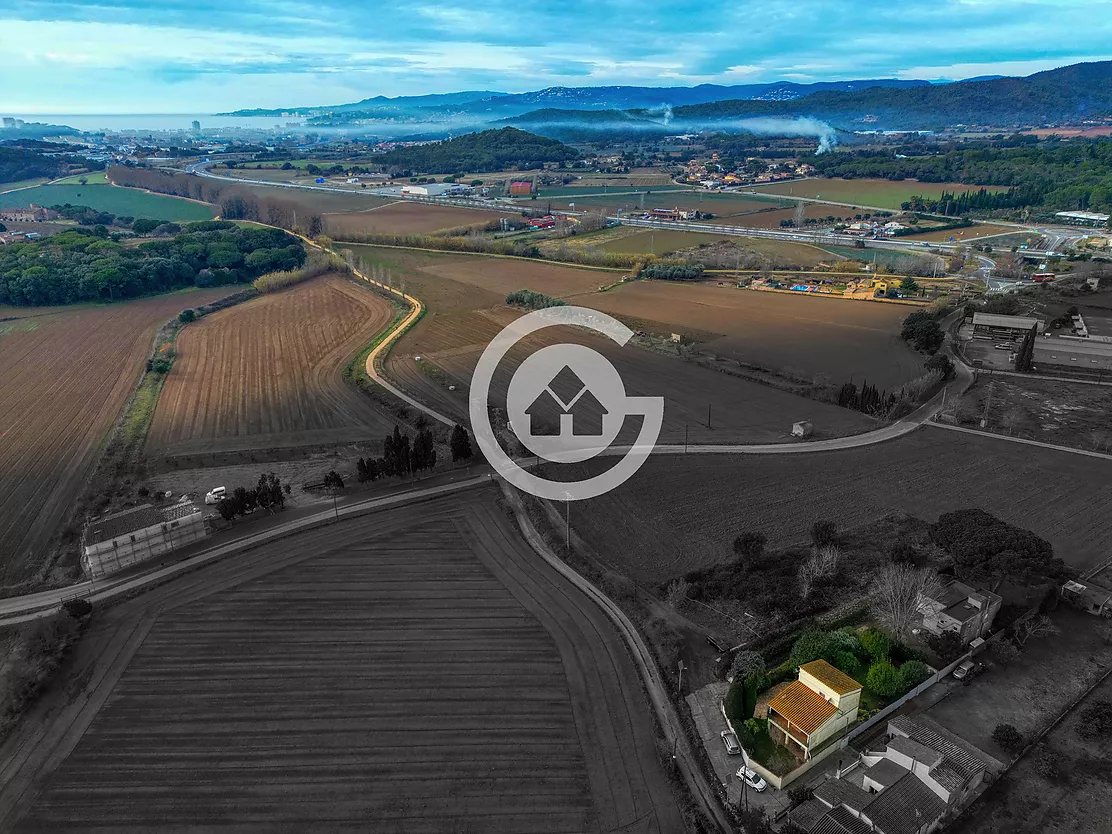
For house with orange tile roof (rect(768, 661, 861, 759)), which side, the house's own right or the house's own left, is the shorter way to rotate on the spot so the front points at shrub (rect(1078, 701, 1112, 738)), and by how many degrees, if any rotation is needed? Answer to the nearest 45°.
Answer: approximately 180°

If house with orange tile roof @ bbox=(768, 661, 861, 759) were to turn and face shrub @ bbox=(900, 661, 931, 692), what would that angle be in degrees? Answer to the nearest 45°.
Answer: approximately 180°

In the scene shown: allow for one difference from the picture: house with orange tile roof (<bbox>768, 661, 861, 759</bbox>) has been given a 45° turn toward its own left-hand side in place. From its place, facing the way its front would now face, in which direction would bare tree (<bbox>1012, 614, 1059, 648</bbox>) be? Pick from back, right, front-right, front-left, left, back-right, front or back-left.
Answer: back-left

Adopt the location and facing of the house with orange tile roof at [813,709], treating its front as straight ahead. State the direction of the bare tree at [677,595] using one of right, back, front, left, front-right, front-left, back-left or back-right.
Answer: right

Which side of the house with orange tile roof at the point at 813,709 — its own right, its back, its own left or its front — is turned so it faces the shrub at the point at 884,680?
back

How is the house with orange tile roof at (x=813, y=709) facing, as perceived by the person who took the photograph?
facing the viewer and to the left of the viewer

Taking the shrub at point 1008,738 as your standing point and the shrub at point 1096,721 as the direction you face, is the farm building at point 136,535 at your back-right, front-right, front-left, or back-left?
back-left

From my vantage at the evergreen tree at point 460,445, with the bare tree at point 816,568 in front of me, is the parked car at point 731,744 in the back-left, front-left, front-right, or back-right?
front-right

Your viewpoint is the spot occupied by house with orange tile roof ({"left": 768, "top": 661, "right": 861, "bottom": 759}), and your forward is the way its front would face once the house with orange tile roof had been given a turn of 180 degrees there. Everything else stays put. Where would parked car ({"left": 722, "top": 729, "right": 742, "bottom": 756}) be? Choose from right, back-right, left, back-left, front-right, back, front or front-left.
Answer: back

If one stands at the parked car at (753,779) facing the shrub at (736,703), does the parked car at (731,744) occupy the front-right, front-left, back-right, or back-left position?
front-left

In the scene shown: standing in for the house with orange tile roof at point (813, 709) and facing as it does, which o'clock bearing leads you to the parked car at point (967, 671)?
The parked car is roughly at 6 o'clock from the house with orange tile roof.

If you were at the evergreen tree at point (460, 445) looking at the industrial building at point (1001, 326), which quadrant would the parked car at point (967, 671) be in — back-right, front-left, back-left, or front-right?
front-right

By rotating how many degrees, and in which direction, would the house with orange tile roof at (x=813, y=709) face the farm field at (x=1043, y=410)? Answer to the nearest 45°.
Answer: approximately 135° to its right

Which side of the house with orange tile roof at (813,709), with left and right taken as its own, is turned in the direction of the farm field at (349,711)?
front

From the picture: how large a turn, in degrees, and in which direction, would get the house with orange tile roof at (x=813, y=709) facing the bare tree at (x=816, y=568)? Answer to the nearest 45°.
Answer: approximately 135° to its right

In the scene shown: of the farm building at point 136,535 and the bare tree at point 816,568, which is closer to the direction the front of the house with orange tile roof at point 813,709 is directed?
the farm building

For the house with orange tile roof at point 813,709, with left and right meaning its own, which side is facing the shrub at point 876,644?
back

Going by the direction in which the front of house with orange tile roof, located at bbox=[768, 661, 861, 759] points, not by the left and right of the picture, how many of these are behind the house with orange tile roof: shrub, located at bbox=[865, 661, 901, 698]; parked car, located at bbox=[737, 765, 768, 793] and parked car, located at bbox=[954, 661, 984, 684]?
2

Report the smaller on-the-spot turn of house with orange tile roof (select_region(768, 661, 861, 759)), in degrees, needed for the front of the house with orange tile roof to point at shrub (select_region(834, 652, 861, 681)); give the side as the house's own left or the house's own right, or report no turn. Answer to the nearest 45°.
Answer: approximately 135° to the house's own right
